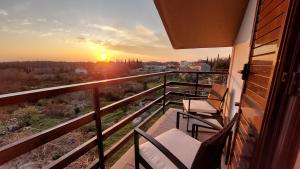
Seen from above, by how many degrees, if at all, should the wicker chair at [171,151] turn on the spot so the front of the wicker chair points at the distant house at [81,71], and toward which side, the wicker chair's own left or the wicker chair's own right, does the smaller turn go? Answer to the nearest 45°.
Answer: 0° — it already faces it

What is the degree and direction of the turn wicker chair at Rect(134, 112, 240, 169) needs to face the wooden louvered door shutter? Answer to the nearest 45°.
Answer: approximately 180°

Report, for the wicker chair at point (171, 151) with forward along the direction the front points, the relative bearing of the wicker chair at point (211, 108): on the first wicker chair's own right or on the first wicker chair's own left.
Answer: on the first wicker chair's own right

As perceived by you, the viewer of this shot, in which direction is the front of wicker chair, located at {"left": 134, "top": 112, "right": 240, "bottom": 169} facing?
facing away from the viewer and to the left of the viewer

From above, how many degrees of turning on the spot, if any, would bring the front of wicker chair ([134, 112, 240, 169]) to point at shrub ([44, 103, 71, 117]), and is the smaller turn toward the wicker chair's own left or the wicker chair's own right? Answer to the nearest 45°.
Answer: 0° — it already faces it
